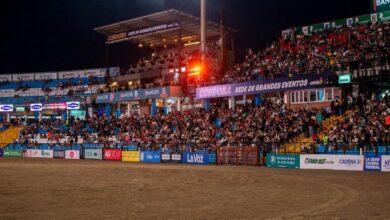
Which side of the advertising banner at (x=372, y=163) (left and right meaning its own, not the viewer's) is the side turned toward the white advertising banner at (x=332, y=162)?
right

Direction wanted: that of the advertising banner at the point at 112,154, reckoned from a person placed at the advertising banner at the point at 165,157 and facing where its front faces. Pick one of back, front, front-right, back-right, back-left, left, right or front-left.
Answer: back-right

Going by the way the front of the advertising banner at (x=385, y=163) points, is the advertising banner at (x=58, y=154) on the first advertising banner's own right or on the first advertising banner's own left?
on the first advertising banner's own right

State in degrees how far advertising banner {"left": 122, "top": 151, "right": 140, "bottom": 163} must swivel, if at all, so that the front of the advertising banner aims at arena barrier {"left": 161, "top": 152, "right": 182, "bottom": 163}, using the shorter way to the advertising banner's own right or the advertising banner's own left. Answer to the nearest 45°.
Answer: approximately 45° to the advertising banner's own left
